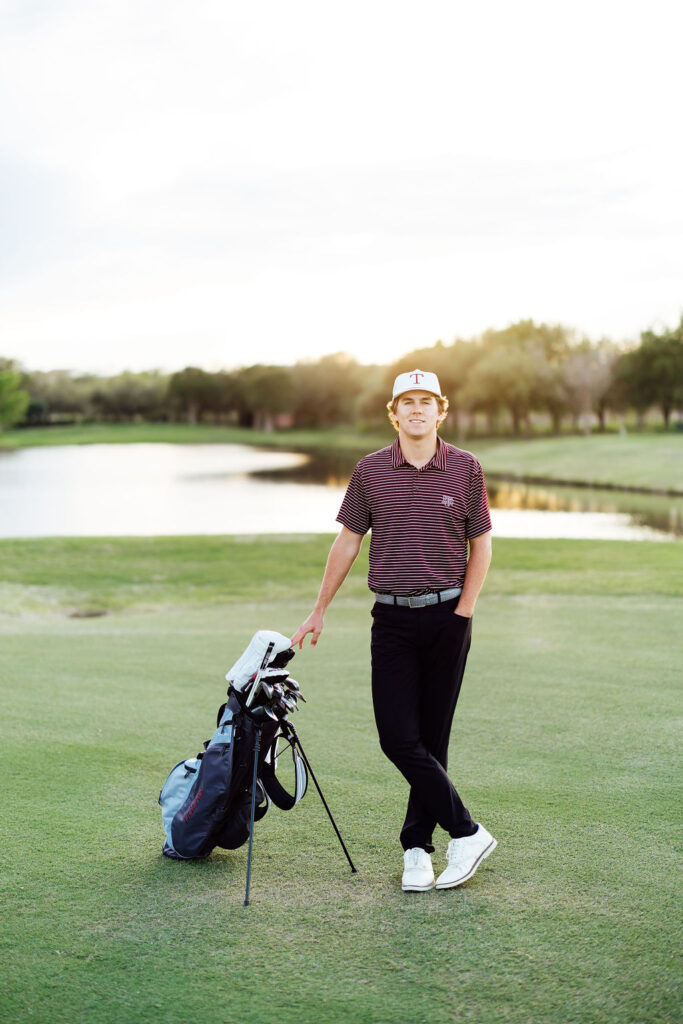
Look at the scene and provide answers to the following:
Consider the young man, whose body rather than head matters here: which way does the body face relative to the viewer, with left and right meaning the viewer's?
facing the viewer

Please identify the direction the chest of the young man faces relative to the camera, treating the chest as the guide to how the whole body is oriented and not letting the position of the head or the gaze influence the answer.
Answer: toward the camera
